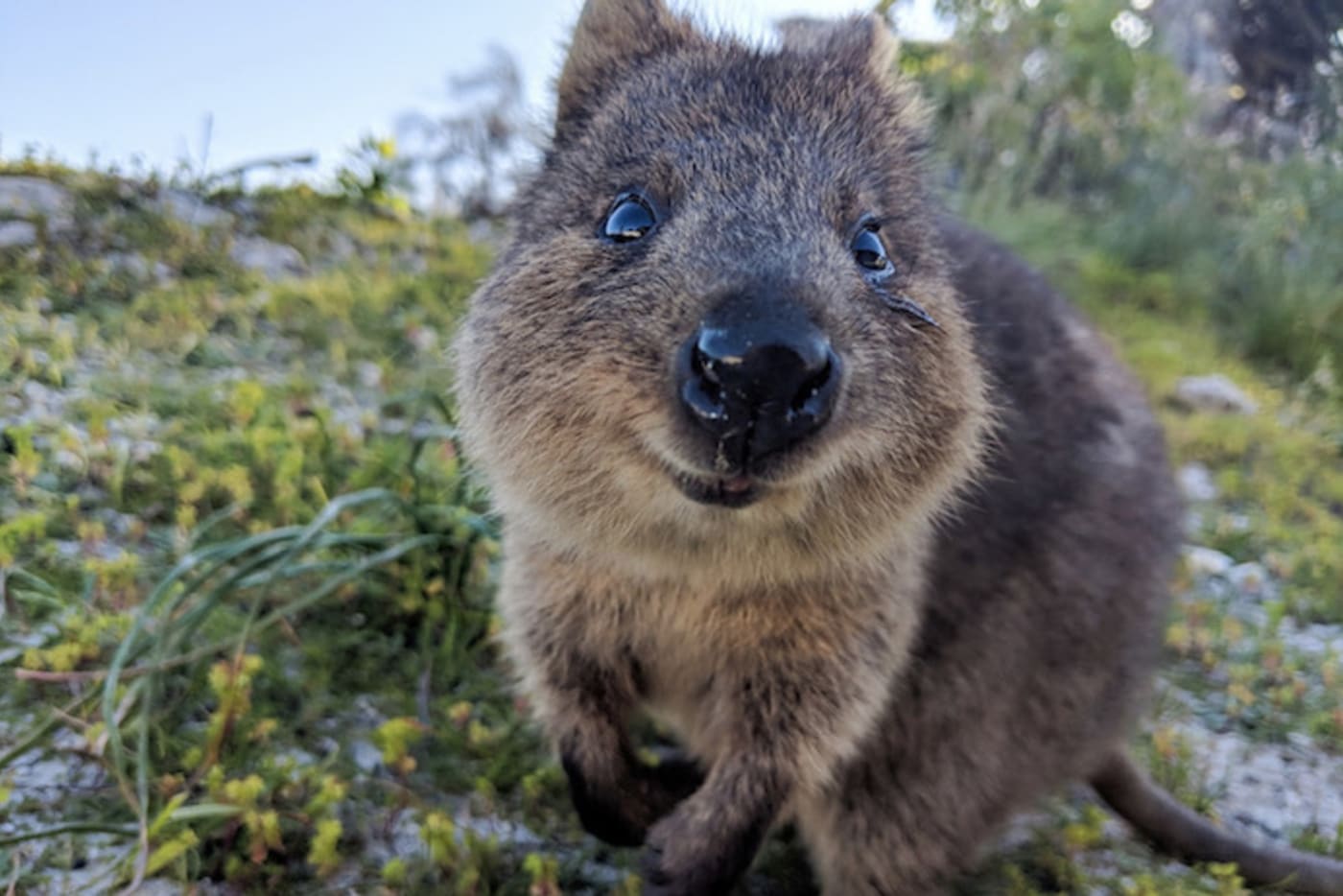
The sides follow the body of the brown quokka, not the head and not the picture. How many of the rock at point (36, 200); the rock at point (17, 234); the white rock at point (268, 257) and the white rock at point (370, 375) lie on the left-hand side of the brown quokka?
0

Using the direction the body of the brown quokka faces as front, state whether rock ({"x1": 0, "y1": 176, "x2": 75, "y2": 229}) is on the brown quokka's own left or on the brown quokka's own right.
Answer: on the brown quokka's own right

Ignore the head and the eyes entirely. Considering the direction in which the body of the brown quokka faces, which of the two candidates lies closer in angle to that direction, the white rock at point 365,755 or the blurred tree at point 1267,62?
the white rock

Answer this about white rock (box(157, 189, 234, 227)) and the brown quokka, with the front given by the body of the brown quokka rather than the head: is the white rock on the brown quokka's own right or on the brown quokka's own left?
on the brown quokka's own right

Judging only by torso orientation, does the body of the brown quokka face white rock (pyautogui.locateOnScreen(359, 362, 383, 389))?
no

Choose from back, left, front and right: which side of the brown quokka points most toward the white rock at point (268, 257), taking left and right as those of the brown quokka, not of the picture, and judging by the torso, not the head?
right

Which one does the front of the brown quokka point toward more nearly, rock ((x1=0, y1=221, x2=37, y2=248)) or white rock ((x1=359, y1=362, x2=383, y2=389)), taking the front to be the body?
the rock

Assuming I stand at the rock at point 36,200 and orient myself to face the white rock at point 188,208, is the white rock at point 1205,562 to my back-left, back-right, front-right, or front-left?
front-right

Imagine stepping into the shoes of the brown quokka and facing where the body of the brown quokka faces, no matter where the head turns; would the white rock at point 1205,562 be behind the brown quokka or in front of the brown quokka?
behind

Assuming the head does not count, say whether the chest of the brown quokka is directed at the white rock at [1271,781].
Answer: no

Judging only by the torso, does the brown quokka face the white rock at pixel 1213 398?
no

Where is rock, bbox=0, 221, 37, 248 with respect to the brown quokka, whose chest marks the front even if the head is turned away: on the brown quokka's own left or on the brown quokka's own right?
on the brown quokka's own right
